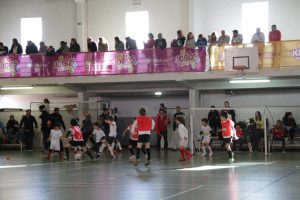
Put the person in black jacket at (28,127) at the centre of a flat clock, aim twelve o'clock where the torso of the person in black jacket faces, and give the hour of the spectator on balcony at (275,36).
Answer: The spectator on balcony is roughly at 10 o'clock from the person in black jacket.

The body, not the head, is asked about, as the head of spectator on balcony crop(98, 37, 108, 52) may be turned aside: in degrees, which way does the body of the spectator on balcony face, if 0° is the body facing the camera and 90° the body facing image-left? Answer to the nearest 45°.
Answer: approximately 0°

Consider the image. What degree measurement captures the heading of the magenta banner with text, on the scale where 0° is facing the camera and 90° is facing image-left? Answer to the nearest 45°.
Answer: approximately 0°

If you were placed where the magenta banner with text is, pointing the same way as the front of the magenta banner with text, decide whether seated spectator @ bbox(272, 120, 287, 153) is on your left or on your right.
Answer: on your left

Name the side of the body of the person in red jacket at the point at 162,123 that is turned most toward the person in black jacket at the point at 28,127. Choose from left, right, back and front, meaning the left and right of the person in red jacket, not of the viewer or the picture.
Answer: right
